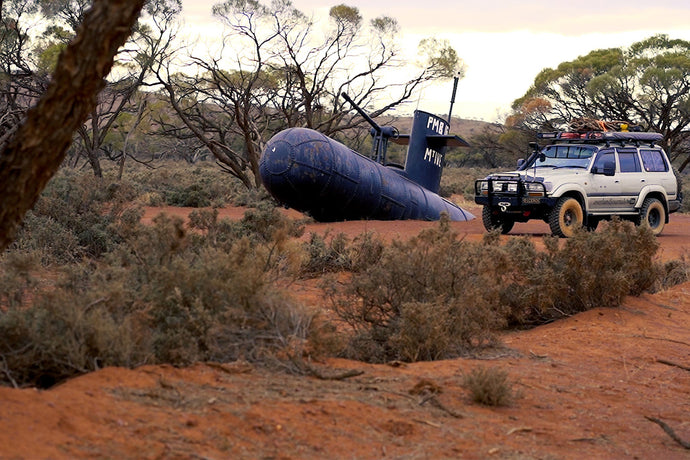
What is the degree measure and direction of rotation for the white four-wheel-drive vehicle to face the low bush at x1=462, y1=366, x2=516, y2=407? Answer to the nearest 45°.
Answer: approximately 45° to its left

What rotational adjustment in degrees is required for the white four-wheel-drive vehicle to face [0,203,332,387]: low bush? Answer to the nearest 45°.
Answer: approximately 45° to its left

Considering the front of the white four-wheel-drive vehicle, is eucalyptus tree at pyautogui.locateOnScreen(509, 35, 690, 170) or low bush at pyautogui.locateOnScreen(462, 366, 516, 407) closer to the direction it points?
the low bush

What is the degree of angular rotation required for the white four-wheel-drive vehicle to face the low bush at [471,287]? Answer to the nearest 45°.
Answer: approximately 45° to its left

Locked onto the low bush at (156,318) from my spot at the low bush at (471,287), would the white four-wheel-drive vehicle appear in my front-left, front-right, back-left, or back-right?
back-right

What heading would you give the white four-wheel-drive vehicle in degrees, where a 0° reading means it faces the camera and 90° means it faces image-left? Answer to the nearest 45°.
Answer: approximately 45°

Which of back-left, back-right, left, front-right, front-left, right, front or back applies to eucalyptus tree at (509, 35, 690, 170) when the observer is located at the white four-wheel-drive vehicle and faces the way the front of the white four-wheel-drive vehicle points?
back-right

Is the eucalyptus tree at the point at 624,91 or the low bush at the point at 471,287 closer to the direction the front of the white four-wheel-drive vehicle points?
the low bush
